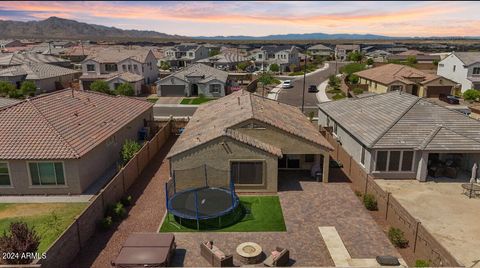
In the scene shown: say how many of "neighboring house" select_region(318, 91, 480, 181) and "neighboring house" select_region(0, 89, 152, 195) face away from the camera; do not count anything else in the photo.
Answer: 2

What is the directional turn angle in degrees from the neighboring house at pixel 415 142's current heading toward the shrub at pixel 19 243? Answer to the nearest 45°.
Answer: approximately 135° to its left

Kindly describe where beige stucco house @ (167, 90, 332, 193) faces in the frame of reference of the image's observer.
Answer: facing away from the viewer

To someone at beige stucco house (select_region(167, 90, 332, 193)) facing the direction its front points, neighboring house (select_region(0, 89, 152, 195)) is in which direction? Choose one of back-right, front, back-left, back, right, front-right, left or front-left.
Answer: left

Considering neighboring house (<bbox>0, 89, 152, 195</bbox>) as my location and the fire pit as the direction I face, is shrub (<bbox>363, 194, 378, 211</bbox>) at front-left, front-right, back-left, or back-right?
front-left

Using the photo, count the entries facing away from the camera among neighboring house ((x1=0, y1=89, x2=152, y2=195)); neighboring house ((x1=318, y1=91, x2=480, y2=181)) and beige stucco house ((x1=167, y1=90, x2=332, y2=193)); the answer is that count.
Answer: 3

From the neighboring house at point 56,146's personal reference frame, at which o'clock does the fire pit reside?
The fire pit is roughly at 5 o'clock from the neighboring house.

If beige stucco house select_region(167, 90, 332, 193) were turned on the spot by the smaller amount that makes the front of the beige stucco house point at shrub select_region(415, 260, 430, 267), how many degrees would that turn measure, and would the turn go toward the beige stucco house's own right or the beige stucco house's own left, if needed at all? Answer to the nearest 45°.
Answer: approximately 135° to the beige stucco house's own right

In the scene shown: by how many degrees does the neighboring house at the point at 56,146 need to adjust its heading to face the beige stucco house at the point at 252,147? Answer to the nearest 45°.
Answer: approximately 90° to its right

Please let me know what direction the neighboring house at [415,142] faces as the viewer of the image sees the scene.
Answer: facing away from the viewer

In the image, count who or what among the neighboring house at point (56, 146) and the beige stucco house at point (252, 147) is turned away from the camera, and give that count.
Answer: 2

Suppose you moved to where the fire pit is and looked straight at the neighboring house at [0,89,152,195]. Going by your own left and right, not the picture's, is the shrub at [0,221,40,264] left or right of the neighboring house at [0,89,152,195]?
left

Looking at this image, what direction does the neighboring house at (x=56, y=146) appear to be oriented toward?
away from the camera

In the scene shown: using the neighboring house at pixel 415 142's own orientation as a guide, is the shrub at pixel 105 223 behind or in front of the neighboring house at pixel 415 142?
behind

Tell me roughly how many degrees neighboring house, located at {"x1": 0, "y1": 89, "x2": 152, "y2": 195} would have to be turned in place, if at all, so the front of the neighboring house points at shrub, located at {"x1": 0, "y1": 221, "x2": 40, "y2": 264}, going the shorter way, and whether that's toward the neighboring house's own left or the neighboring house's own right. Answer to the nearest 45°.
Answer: approximately 180°
